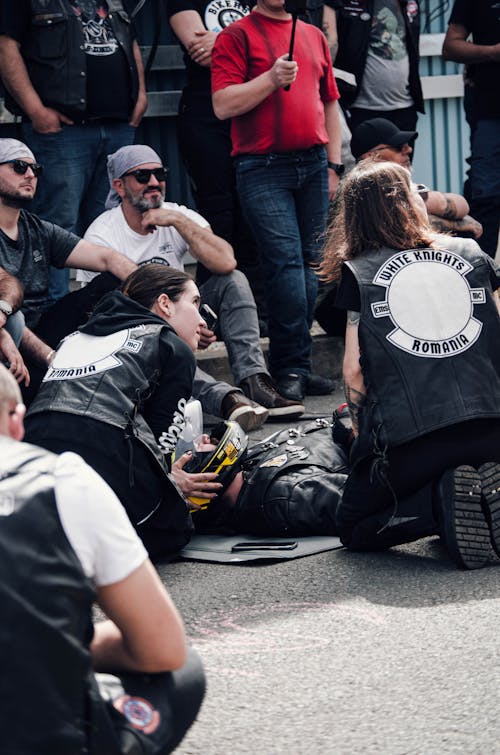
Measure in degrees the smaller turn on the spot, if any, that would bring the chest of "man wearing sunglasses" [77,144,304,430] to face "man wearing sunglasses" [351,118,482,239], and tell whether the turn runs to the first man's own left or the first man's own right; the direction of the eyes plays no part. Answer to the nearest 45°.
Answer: approximately 90° to the first man's own left

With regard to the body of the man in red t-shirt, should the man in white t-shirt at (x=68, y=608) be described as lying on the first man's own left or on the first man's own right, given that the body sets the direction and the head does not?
on the first man's own right

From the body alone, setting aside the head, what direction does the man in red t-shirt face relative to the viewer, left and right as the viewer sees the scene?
facing the viewer and to the right of the viewer

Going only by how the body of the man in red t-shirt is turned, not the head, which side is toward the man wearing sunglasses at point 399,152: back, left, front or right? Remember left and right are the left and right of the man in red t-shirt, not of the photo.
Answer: left

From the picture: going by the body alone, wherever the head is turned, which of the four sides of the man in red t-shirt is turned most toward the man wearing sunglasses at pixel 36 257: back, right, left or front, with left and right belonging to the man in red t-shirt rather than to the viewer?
right

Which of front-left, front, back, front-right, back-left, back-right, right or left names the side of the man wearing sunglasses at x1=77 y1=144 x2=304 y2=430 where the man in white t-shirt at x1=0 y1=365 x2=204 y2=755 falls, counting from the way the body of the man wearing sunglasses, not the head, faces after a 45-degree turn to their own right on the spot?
front

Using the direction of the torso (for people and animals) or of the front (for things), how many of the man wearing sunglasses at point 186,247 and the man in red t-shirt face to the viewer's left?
0

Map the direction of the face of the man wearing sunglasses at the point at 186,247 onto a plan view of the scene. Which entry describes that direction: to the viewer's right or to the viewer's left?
to the viewer's right

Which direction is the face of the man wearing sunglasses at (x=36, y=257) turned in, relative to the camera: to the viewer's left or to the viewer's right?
to the viewer's right

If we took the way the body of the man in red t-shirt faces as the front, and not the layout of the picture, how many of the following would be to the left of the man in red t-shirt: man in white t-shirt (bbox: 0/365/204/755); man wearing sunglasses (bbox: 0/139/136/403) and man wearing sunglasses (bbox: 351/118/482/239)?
1

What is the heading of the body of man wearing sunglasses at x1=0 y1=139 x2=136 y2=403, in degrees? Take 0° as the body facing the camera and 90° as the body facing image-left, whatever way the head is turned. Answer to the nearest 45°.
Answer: approximately 315°
